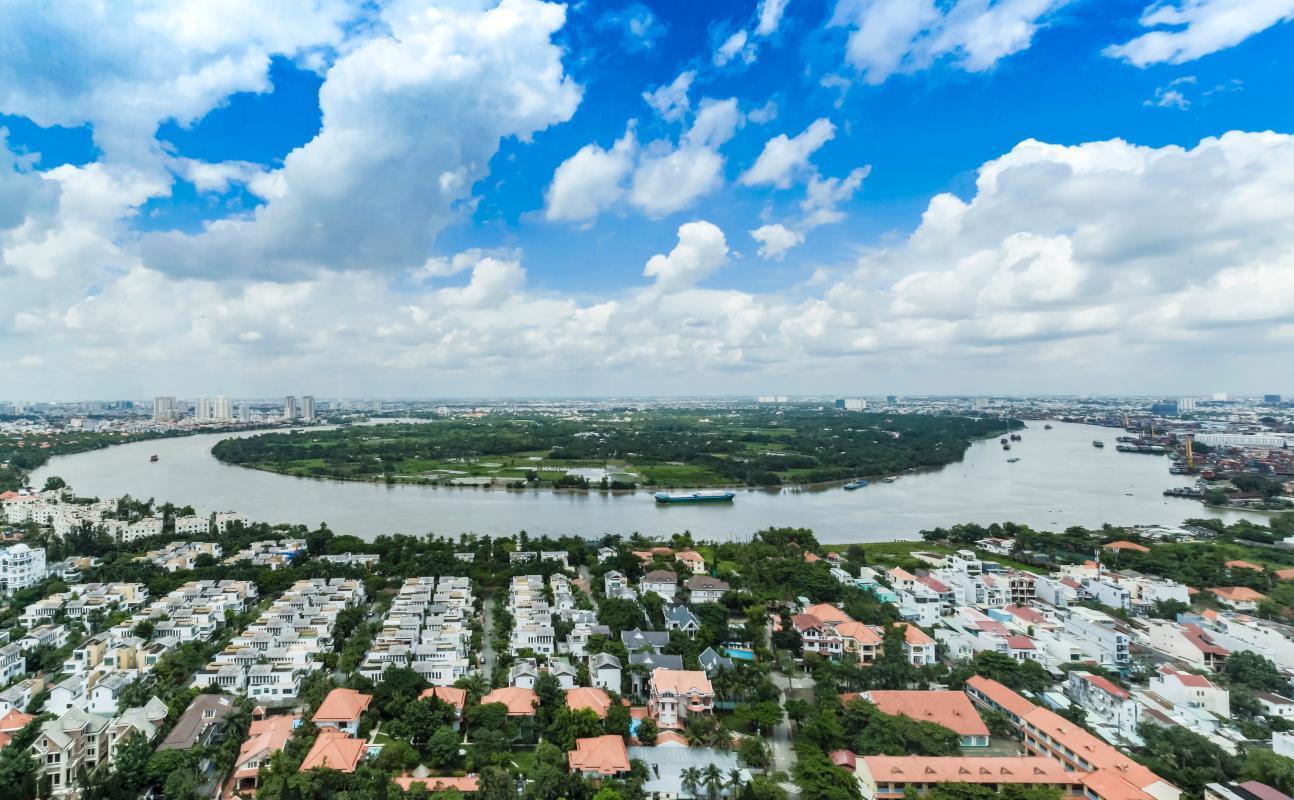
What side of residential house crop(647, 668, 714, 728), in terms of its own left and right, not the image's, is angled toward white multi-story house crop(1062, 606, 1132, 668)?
left

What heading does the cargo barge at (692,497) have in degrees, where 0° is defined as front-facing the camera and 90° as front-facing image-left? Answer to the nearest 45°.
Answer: approximately 270°

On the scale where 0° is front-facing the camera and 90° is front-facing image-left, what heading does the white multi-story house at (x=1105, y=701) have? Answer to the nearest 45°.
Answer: approximately 45°

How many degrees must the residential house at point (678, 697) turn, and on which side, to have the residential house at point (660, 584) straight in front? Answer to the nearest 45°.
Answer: approximately 180°

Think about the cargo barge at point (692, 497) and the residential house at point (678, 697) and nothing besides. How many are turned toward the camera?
1

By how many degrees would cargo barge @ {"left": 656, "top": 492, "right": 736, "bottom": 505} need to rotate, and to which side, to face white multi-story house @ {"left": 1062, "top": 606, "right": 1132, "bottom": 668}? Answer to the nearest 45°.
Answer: approximately 90° to its right

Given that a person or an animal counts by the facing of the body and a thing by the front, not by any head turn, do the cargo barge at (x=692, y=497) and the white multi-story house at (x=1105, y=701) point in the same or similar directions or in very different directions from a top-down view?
very different directions
